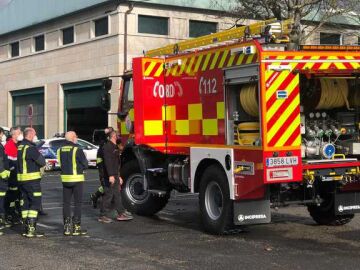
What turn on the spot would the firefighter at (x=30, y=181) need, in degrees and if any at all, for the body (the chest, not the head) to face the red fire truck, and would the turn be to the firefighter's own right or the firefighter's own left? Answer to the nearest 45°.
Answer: approximately 90° to the firefighter's own right

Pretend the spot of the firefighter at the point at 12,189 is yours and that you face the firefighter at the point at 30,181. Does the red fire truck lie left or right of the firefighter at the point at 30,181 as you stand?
left

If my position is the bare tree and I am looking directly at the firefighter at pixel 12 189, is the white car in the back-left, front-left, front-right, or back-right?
front-right

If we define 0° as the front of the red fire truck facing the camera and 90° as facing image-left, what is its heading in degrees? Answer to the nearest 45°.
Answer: approximately 135°

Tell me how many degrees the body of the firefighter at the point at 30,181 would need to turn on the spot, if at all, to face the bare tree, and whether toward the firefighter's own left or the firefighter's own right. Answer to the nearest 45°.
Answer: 0° — they already face it

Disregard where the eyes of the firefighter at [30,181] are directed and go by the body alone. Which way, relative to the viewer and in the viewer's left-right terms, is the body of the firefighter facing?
facing away from the viewer and to the right of the viewer

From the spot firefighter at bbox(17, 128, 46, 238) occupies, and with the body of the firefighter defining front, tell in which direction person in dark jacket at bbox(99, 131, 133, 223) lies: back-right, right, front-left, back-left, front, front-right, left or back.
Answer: front

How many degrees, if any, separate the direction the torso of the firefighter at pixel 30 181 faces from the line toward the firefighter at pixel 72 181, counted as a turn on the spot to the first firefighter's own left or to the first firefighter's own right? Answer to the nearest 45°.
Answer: approximately 45° to the first firefighter's own right

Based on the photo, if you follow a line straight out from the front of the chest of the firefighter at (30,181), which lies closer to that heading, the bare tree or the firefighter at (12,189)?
the bare tree
